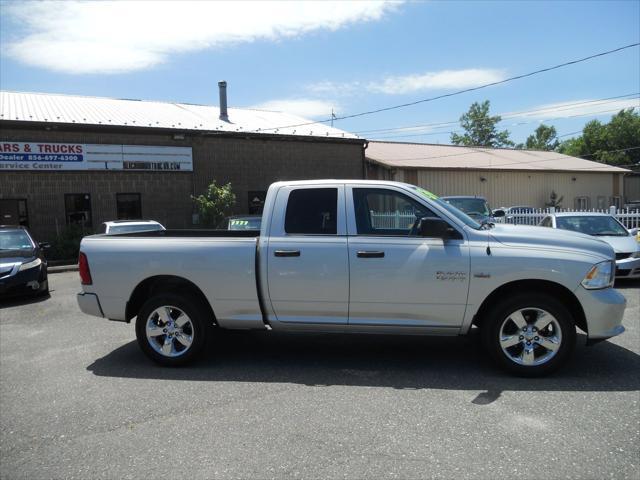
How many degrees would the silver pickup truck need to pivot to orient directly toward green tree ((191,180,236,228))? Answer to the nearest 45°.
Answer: approximately 90° to its left

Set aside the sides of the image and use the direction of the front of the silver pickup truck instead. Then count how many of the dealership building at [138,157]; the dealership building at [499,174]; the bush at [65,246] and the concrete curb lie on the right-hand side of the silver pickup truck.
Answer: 0

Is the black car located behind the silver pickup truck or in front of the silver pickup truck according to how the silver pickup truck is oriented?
behind

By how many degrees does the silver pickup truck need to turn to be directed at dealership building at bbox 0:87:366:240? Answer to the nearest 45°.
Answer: approximately 135° to its left

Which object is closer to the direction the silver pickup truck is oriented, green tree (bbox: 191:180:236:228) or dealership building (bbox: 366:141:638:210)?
the dealership building

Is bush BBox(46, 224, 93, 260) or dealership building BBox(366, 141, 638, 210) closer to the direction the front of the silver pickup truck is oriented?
the dealership building

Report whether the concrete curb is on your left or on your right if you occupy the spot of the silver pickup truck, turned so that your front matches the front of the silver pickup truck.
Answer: on your left

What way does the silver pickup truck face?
to the viewer's right

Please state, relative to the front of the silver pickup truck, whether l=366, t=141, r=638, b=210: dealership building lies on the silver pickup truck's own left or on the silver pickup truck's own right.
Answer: on the silver pickup truck's own left

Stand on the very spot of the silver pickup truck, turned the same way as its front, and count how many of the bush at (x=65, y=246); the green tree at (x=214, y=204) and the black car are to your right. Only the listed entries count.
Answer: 0

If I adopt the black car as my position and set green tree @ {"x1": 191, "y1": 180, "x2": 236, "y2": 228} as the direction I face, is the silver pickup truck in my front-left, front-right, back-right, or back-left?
back-right

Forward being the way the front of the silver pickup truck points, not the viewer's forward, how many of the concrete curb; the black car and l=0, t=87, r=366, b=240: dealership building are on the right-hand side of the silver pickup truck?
0

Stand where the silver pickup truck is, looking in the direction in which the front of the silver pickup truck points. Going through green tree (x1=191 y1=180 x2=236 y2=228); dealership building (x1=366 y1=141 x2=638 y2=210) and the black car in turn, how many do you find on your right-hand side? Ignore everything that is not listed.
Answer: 0

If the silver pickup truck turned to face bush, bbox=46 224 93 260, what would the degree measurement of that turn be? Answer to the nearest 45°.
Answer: approximately 135° to its left
